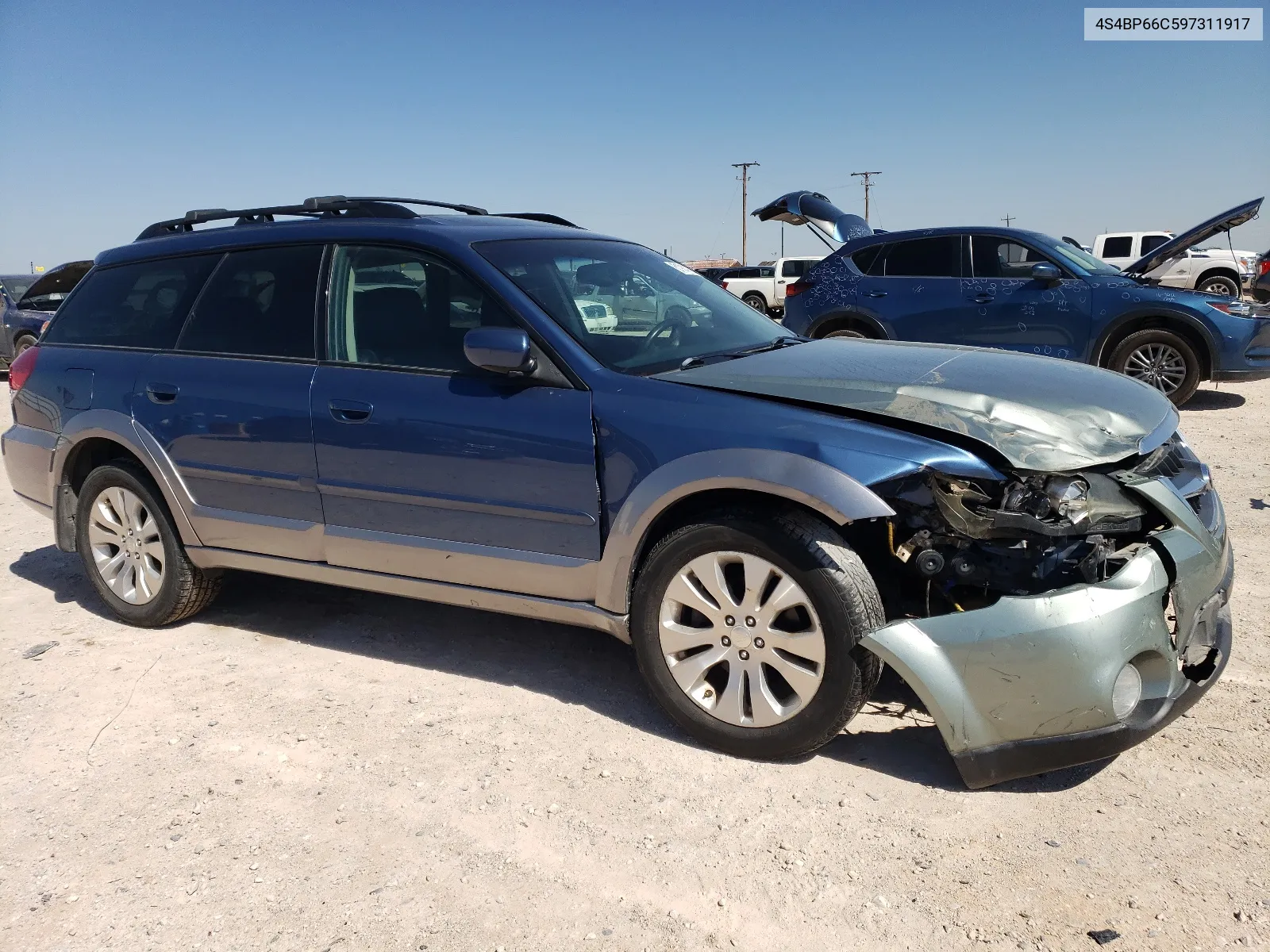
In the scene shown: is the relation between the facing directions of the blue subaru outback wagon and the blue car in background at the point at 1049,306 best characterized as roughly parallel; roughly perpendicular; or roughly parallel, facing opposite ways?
roughly parallel

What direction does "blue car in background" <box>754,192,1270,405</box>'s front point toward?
to the viewer's right

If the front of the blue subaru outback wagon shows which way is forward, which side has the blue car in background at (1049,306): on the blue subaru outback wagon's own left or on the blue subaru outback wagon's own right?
on the blue subaru outback wagon's own left

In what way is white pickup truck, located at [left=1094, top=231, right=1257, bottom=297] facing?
to the viewer's right

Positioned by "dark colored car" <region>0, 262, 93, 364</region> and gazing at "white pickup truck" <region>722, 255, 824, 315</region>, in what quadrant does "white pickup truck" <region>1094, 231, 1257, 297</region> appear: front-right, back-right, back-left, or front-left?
front-right

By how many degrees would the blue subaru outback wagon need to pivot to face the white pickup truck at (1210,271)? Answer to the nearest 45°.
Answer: approximately 90° to its left

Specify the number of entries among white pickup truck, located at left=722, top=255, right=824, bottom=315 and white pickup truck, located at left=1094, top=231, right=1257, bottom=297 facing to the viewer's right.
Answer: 2

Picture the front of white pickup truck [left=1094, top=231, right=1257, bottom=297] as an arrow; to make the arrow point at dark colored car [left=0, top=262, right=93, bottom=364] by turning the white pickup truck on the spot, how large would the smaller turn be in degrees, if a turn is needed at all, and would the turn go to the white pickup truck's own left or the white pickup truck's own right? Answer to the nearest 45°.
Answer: approximately 135° to the white pickup truck's own right

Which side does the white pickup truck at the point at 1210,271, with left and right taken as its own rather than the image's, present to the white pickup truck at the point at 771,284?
back

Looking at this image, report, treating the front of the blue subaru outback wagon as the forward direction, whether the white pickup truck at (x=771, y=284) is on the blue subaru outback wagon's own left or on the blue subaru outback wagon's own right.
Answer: on the blue subaru outback wagon's own left
